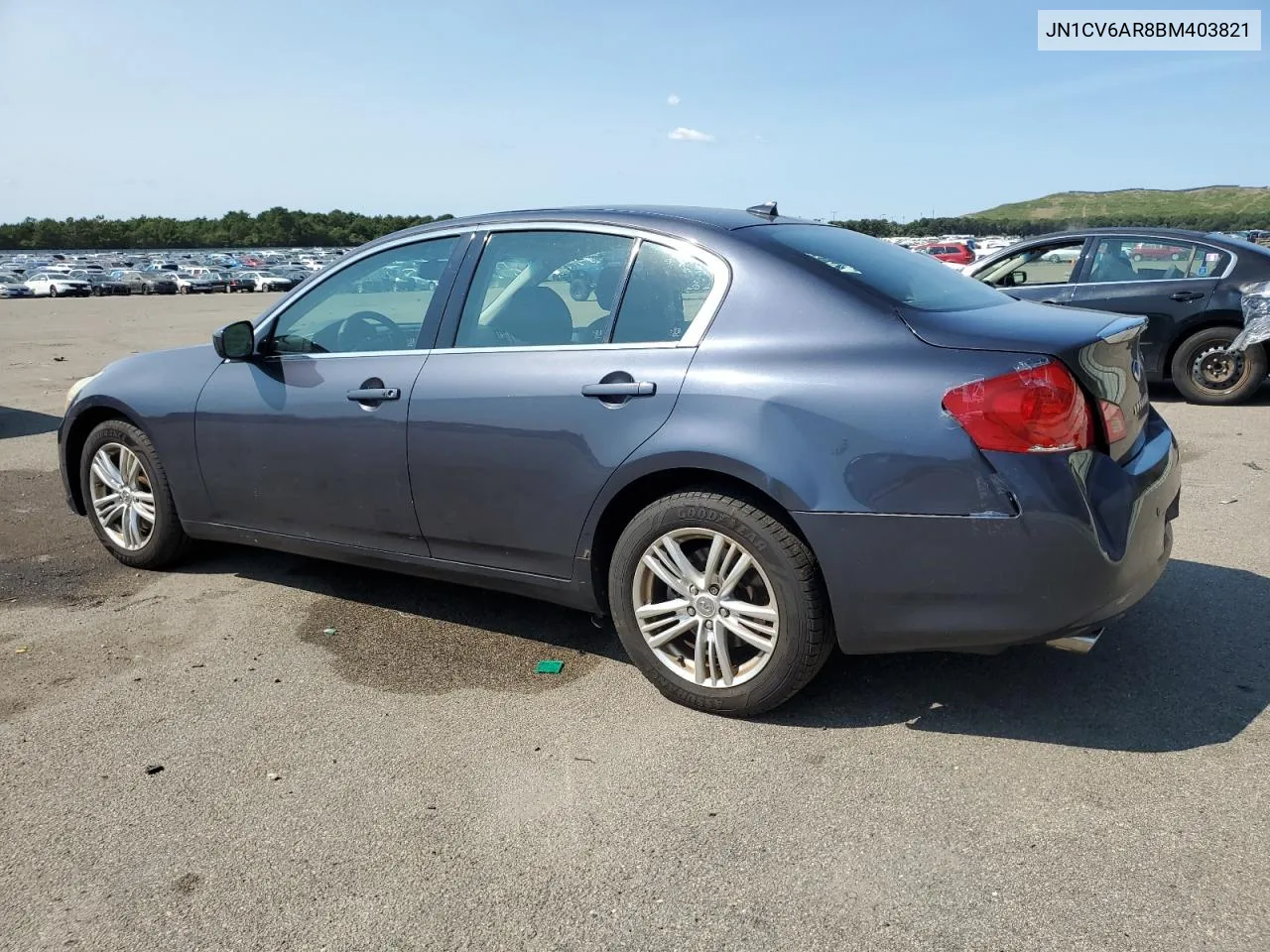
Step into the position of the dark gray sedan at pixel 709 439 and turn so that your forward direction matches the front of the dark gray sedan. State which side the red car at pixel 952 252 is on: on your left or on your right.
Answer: on your right

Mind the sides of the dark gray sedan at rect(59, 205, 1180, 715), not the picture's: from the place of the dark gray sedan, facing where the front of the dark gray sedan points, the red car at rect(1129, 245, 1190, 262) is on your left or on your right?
on your right

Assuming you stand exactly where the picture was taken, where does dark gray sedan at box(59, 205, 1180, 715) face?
facing away from the viewer and to the left of the viewer
